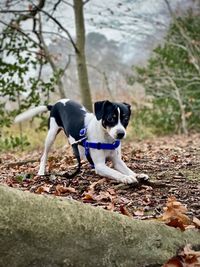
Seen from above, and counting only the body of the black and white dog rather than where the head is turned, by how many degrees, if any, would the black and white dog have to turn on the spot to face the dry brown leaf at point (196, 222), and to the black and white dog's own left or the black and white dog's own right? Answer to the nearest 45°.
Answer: approximately 45° to the black and white dog's own right

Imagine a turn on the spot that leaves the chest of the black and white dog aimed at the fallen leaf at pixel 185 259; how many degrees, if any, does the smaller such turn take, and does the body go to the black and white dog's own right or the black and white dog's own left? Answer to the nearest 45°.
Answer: approximately 45° to the black and white dog's own right

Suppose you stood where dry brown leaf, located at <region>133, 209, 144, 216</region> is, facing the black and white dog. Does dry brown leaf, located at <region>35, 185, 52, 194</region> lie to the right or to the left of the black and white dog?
left

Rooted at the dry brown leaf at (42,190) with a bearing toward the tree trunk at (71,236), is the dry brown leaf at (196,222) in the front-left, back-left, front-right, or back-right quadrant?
front-left

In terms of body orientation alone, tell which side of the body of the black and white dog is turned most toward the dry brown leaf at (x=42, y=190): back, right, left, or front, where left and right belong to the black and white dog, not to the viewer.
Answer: right

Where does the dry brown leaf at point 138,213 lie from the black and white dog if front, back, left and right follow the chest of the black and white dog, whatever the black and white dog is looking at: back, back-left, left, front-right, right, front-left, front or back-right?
front-right

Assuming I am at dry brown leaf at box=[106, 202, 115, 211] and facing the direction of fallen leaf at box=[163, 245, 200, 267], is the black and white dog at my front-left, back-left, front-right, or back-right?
back-left

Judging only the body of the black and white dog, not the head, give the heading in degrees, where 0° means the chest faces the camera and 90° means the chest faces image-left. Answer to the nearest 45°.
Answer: approximately 315°

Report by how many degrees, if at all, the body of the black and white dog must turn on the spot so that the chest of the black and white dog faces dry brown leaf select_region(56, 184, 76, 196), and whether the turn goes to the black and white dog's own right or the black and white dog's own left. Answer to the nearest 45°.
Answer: approximately 90° to the black and white dog's own right

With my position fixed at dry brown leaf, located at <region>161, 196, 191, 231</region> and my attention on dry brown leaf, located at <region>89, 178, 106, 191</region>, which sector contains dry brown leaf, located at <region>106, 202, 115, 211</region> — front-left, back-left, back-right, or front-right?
front-left

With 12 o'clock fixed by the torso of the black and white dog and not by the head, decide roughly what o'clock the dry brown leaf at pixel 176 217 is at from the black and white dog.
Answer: The dry brown leaf is roughly at 1 o'clock from the black and white dog.
